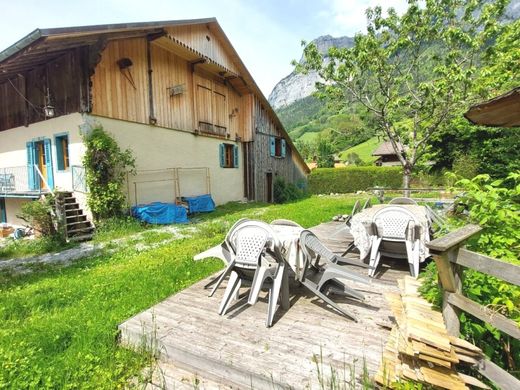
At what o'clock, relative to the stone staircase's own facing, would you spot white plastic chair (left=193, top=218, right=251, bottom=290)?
The white plastic chair is roughly at 1 o'clock from the stone staircase.

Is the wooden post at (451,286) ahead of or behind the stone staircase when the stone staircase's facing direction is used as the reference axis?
ahead

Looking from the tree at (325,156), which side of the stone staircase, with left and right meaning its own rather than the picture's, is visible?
left

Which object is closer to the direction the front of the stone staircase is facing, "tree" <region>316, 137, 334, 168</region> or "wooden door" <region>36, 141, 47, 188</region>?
the tree

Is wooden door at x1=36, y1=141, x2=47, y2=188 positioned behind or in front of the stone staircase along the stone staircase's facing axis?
behind

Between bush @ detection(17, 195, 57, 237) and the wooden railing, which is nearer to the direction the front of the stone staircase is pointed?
the wooden railing

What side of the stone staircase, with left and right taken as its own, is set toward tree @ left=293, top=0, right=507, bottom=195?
left

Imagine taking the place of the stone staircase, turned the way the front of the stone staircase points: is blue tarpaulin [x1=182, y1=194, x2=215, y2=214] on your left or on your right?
on your left
